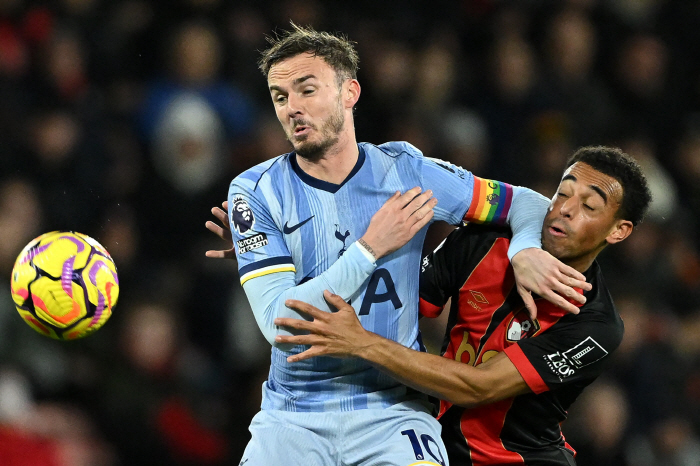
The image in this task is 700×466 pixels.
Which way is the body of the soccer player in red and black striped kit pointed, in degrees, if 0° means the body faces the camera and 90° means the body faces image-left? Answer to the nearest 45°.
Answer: approximately 45°

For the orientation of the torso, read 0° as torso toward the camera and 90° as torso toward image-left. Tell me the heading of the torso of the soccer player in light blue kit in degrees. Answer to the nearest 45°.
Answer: approximately 0°

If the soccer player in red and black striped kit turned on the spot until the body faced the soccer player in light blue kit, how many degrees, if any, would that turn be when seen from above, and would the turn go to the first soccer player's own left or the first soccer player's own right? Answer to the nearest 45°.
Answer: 0° — they already face them

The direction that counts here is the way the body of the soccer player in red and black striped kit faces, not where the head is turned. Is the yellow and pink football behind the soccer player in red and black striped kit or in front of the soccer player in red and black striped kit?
in front

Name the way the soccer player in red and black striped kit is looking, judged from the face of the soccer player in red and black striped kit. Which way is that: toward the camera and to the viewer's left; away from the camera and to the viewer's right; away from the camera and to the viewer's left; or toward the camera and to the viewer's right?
toward the camera and to the viewer's left

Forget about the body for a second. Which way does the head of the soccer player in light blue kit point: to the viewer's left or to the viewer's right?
to the viewer's left

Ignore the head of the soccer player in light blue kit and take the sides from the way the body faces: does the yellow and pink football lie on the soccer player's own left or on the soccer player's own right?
on the soccer player's own right

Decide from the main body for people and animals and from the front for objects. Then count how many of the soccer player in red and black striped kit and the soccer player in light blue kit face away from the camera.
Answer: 0
